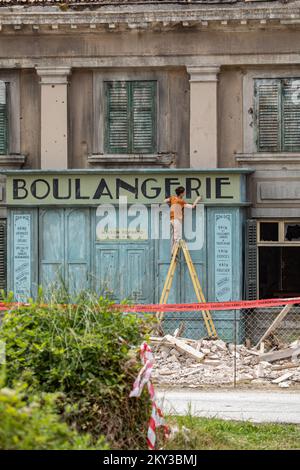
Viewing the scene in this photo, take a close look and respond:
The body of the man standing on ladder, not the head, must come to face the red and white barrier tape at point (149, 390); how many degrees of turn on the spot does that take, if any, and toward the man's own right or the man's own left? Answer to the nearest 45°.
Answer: approximately 135° to the man's own right

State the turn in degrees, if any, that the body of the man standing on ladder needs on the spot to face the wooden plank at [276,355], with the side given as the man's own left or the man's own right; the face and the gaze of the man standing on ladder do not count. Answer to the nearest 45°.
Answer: approximately 90° to the man's own right

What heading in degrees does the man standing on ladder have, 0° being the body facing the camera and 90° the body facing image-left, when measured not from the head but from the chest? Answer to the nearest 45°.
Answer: approximately 225°

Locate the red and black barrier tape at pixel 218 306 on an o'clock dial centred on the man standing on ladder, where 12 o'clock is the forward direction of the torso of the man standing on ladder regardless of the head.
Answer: The red and black barrier tape is roughly at 4 o'clock from the man standing on ladder.

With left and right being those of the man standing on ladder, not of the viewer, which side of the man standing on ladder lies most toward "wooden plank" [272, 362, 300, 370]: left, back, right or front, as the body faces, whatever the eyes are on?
right
